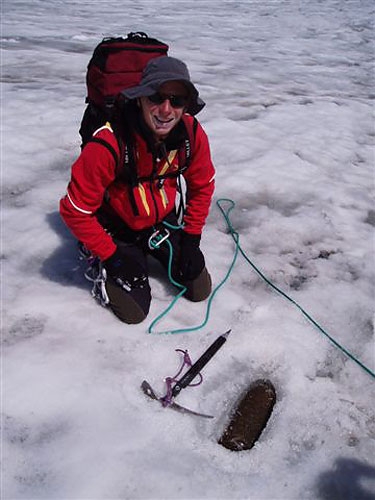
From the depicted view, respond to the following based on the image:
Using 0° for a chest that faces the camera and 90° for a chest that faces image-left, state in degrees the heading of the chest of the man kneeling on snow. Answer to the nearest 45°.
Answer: approximately 315°
